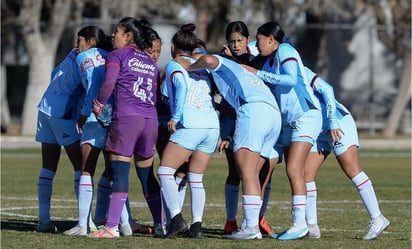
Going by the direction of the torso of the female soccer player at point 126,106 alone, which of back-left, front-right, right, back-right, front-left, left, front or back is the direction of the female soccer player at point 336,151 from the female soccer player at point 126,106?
back-right

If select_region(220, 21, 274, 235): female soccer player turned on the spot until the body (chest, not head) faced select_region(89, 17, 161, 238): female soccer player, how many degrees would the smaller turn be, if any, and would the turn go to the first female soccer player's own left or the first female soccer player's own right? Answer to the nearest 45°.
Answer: approximately 45° to the first female soccer player's own right

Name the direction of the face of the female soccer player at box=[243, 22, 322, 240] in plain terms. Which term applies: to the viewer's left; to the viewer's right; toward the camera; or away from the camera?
to the viewer's left

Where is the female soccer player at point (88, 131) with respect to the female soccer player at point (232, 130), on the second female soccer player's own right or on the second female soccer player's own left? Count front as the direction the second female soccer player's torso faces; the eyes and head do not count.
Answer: on the second female soccer player's own right

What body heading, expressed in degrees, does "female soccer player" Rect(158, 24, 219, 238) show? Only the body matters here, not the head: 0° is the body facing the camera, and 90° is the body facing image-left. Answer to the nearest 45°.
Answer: approximately 135°

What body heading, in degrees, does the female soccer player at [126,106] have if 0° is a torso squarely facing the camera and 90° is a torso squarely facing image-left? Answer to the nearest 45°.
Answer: approximately 135°

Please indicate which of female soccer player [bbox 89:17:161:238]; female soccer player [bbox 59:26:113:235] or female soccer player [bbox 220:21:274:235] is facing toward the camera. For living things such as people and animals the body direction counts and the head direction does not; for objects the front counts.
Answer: female soccer player [bbox 220:21:274:235]

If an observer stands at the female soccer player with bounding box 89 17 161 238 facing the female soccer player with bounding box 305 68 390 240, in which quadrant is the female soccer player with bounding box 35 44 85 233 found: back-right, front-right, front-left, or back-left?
back-left

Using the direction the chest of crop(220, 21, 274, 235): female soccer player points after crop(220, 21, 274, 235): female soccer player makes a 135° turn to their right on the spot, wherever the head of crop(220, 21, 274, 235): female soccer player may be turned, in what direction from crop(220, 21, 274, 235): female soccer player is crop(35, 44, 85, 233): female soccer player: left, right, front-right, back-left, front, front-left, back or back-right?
front-left

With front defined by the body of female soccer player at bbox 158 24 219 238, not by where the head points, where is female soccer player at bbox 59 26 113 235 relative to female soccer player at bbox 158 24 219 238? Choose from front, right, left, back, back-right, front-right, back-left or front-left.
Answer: front-left

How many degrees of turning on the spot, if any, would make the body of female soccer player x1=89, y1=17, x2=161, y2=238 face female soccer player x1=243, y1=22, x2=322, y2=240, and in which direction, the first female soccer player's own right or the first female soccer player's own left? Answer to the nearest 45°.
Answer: approximately 135° to the first female soccer player's own right

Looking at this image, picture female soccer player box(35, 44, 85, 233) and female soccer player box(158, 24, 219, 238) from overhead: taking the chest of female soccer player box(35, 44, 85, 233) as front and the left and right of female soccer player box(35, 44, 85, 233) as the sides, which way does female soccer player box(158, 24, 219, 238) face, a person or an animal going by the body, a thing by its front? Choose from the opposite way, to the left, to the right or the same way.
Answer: to the left

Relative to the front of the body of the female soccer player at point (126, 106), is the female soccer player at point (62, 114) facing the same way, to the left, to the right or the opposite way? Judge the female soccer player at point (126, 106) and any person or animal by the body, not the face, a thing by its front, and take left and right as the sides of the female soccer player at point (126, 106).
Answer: to the right

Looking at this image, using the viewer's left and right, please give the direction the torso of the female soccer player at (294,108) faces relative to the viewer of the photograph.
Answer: facing to the left of the viewer
